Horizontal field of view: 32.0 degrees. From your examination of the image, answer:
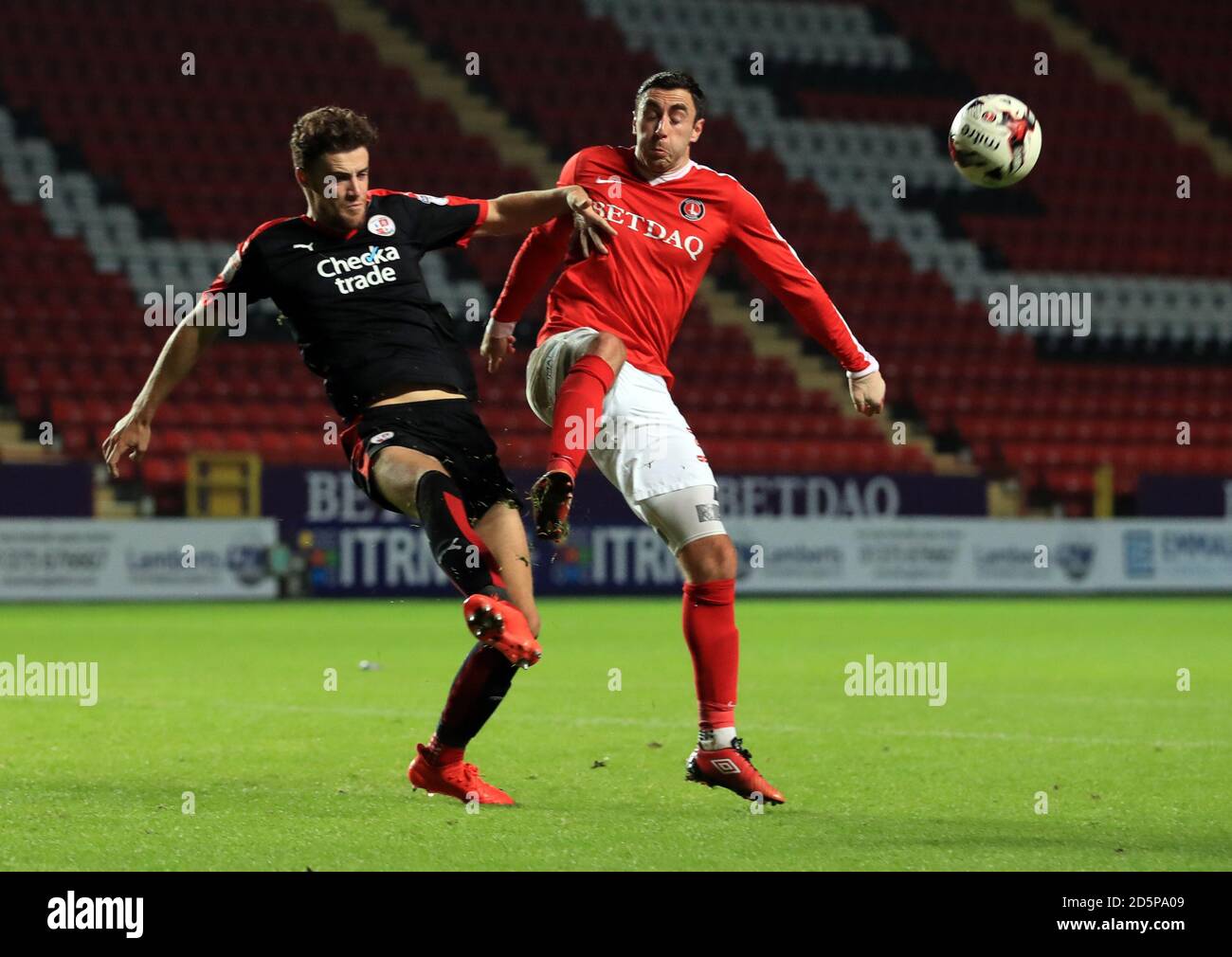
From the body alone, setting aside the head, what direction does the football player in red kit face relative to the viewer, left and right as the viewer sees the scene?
facing the viewer

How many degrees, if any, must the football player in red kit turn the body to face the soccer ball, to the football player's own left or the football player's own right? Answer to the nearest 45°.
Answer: approximately 135° to the football player's own left

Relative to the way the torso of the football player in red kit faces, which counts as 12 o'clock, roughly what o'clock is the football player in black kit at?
The football player in black kit is roughly at 2 o'clock from the football player in red kit.

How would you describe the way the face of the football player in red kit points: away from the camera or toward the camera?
toward the camera
